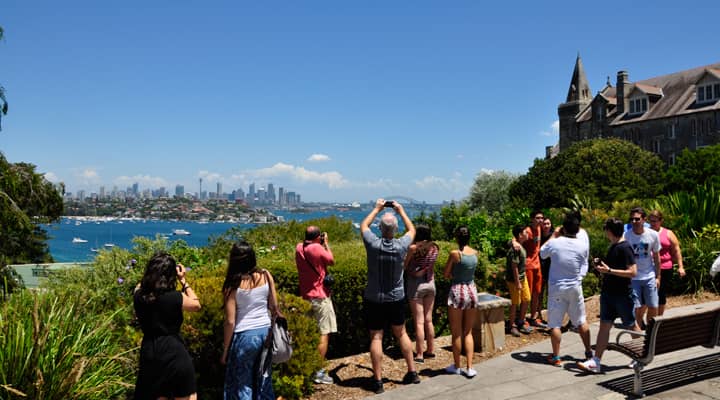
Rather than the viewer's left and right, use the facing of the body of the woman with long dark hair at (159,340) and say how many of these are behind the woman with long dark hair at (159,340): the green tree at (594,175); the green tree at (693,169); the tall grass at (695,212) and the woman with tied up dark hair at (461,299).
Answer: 0

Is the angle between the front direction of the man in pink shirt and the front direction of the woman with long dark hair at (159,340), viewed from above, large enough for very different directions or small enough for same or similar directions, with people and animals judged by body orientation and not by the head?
same or similar directions

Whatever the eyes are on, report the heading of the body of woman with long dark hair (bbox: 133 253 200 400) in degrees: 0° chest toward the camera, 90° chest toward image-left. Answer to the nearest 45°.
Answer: approximately 225°

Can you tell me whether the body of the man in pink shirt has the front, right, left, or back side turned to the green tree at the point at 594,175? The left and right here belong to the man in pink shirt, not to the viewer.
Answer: front

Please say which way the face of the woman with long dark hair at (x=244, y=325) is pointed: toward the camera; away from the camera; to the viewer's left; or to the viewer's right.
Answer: away from the camera

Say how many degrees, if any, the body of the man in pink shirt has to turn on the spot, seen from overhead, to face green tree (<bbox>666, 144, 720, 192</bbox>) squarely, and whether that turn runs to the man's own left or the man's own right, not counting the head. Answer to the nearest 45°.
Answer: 0° — they already face it

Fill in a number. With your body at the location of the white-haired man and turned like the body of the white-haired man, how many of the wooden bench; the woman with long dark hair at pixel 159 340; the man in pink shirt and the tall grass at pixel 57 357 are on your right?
1

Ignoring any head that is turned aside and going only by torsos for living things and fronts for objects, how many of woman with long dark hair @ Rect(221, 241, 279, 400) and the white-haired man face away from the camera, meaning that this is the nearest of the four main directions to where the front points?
2

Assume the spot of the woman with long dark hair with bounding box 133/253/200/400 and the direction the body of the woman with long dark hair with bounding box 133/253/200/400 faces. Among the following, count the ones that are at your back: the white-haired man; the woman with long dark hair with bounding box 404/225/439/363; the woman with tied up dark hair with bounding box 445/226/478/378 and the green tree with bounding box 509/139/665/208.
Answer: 0

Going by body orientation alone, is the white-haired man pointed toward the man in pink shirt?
no

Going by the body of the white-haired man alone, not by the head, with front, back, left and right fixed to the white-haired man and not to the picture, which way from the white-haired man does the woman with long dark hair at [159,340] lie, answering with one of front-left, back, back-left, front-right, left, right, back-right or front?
back-left

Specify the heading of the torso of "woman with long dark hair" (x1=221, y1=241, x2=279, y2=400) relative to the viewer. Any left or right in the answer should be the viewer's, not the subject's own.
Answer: facing away from the viewer

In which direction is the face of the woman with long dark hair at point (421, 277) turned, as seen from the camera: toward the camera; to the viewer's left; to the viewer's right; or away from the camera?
away from the camera

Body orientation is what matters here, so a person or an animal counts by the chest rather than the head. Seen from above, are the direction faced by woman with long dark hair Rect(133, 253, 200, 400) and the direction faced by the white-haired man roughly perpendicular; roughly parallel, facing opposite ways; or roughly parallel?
roughly parallel

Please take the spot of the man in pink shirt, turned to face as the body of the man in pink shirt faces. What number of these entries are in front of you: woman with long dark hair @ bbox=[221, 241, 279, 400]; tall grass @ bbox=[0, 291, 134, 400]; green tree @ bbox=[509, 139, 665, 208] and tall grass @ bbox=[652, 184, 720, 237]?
2

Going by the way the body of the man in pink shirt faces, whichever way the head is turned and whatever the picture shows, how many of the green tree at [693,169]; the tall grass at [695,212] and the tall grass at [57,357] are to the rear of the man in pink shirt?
1

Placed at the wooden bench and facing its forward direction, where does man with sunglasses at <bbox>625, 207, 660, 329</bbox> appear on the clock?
The man with sunglasses is roughly at 1 o'clock from the wooden bench.

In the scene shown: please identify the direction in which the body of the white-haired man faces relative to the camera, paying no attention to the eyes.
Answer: away from the camera
